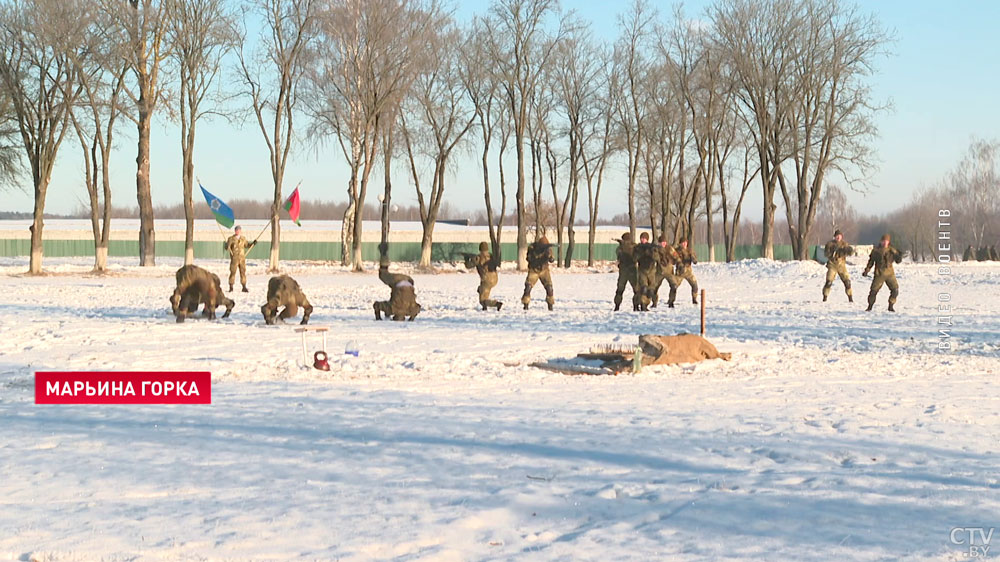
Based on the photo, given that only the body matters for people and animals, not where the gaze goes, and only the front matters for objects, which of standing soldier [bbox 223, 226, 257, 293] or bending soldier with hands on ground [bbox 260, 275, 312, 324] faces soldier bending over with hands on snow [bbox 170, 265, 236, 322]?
the standing soldier

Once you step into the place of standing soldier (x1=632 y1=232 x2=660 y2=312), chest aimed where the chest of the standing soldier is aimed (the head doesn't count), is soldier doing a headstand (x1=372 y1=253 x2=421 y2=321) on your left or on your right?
on your right

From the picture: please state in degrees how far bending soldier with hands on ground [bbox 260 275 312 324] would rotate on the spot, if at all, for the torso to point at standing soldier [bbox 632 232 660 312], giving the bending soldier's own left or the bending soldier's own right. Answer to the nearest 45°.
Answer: approximately 90° to the bending soldier's own left

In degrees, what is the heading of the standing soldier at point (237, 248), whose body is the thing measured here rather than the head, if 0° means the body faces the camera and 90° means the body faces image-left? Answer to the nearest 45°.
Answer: approximately 0°

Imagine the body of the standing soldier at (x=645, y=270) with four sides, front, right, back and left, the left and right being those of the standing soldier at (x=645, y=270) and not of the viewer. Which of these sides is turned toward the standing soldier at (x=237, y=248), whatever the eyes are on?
right

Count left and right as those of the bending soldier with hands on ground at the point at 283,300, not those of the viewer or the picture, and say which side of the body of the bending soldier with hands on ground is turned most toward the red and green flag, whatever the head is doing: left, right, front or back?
back

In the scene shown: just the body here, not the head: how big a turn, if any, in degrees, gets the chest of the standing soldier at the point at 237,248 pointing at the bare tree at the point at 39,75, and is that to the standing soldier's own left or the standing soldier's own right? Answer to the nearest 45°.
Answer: approximately 135° to the standing soldier's own right

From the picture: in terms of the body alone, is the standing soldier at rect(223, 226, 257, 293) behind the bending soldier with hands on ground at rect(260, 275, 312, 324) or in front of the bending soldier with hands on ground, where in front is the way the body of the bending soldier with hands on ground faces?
behind

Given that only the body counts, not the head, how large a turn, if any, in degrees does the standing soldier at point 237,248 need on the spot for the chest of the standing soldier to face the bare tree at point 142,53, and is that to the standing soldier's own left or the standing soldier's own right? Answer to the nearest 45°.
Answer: approximately 180°
